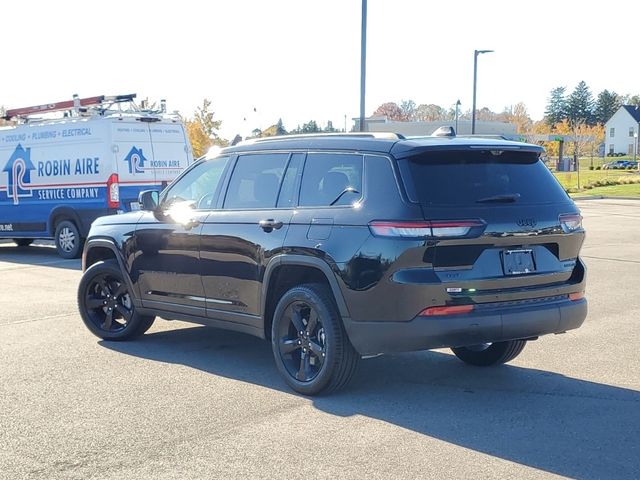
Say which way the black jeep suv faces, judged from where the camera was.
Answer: facing away from the viewer and to the left of the viewer

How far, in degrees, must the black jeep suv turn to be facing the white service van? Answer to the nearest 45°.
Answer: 0° — it already faces it

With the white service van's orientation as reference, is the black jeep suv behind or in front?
behind

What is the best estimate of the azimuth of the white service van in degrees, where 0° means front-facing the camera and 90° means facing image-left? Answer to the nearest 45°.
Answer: approximately 135°
